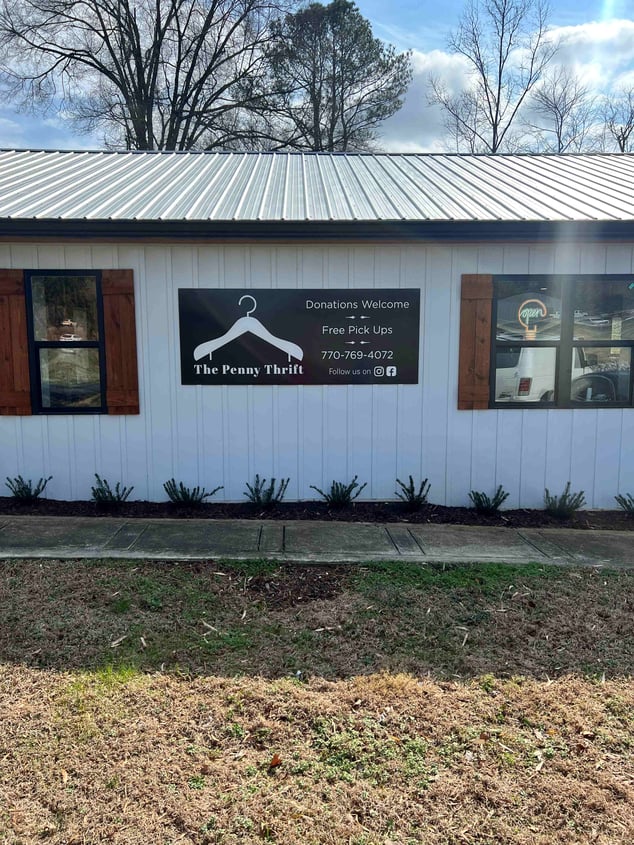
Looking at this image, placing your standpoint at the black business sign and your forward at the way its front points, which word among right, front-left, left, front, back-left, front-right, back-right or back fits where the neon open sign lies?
left

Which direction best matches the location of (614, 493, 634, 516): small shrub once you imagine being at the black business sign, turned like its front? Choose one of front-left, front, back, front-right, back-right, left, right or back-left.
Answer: left

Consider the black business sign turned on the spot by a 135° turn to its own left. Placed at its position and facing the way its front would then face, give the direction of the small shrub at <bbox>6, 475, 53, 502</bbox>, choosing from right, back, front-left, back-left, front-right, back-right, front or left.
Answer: back-left

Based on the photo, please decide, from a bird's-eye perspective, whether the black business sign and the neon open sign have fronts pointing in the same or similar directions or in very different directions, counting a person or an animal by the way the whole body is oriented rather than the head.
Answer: same or similar directions

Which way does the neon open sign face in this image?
toward the camera

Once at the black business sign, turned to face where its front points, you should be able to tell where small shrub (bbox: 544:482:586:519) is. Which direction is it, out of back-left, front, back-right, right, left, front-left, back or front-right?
left

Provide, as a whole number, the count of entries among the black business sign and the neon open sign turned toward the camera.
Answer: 2

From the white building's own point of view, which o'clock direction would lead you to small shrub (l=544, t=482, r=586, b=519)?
The small shrub is roughly at 9 o'clock from the white building.

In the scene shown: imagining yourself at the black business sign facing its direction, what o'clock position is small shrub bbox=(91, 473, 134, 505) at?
The small shrub is roughly at 3 o'clock from the black business sign.

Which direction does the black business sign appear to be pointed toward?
toward the camera

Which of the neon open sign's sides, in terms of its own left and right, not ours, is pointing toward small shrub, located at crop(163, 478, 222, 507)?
right
